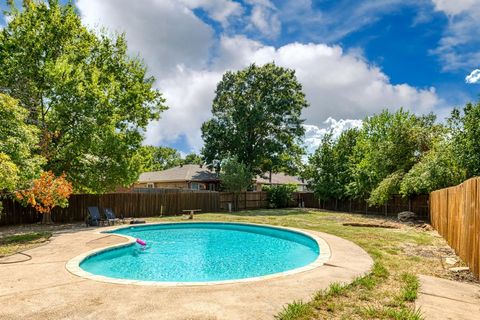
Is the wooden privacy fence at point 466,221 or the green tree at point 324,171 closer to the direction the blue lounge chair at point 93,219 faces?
the wooden privacy fence

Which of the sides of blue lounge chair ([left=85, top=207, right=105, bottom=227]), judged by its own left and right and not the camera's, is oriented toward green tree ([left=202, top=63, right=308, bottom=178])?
left

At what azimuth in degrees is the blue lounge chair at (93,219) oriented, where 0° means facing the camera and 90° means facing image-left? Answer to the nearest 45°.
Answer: approximately 315°

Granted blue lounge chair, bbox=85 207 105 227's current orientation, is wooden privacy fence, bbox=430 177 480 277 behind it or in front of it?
in front

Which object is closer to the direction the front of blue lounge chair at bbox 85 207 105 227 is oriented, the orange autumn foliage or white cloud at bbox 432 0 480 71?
the white cloud
